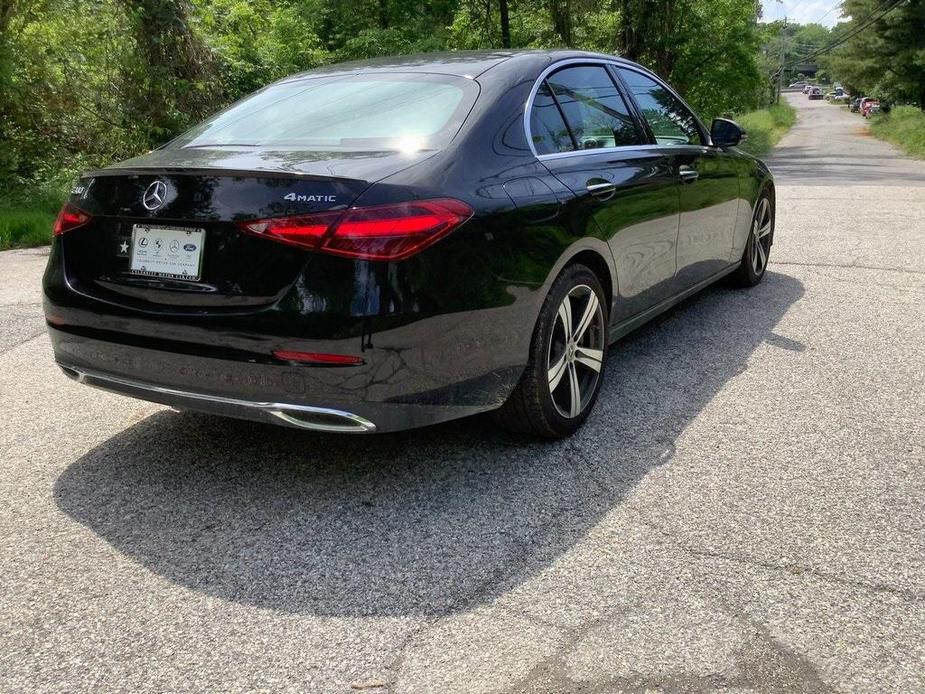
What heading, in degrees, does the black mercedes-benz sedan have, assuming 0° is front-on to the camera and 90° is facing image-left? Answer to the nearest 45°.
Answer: approximately 225°
